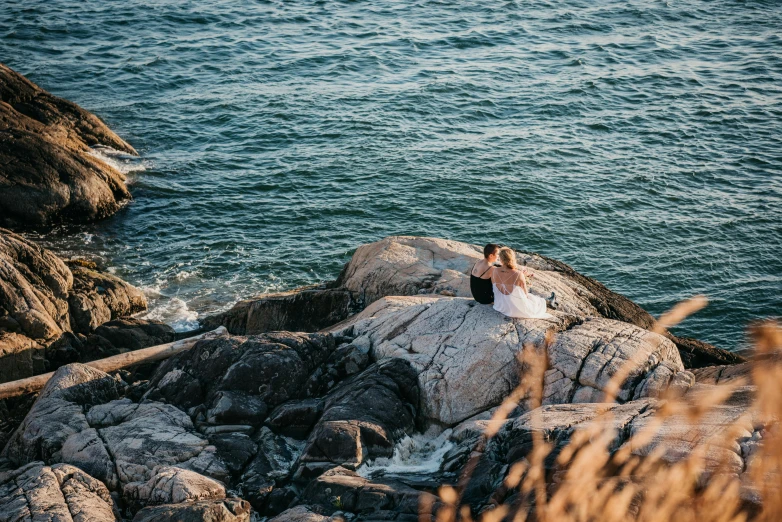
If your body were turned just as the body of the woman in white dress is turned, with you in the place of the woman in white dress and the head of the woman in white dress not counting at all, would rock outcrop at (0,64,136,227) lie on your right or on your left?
on your left

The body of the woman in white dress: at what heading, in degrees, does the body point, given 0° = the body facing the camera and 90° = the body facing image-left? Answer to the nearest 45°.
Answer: approximately 225°

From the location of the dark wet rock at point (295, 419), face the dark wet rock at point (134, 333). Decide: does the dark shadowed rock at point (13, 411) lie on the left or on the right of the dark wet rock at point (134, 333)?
left

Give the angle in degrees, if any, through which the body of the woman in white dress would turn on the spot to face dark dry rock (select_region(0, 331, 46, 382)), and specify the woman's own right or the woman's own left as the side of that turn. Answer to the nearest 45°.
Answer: approximately 135° to the woman's own left

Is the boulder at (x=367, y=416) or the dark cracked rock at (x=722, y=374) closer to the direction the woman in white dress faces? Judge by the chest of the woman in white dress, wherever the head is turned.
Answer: the dark cracked rock

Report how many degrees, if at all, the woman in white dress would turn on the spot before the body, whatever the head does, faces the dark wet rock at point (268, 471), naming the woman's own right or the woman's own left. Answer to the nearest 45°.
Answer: approximately 180°

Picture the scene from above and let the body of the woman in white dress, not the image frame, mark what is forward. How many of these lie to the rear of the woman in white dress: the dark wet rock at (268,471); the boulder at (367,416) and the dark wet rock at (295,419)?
3

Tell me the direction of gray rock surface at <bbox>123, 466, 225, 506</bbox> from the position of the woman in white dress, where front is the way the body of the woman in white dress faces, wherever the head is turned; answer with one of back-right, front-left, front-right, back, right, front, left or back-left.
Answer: back

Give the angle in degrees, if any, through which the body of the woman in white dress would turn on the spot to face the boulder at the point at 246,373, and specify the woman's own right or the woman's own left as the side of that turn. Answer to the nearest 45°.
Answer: approximately 135° to the woman's own left

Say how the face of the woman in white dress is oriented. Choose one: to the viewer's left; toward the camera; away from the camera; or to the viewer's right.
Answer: away from the camera

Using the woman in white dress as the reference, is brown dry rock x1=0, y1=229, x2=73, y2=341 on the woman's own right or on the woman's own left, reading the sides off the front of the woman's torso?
on the woman's own left

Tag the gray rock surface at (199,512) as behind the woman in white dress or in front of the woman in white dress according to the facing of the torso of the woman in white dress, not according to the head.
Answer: behind

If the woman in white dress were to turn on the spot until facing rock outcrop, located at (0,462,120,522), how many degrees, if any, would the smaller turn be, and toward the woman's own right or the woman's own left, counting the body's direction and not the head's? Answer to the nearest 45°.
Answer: approximately 180°
